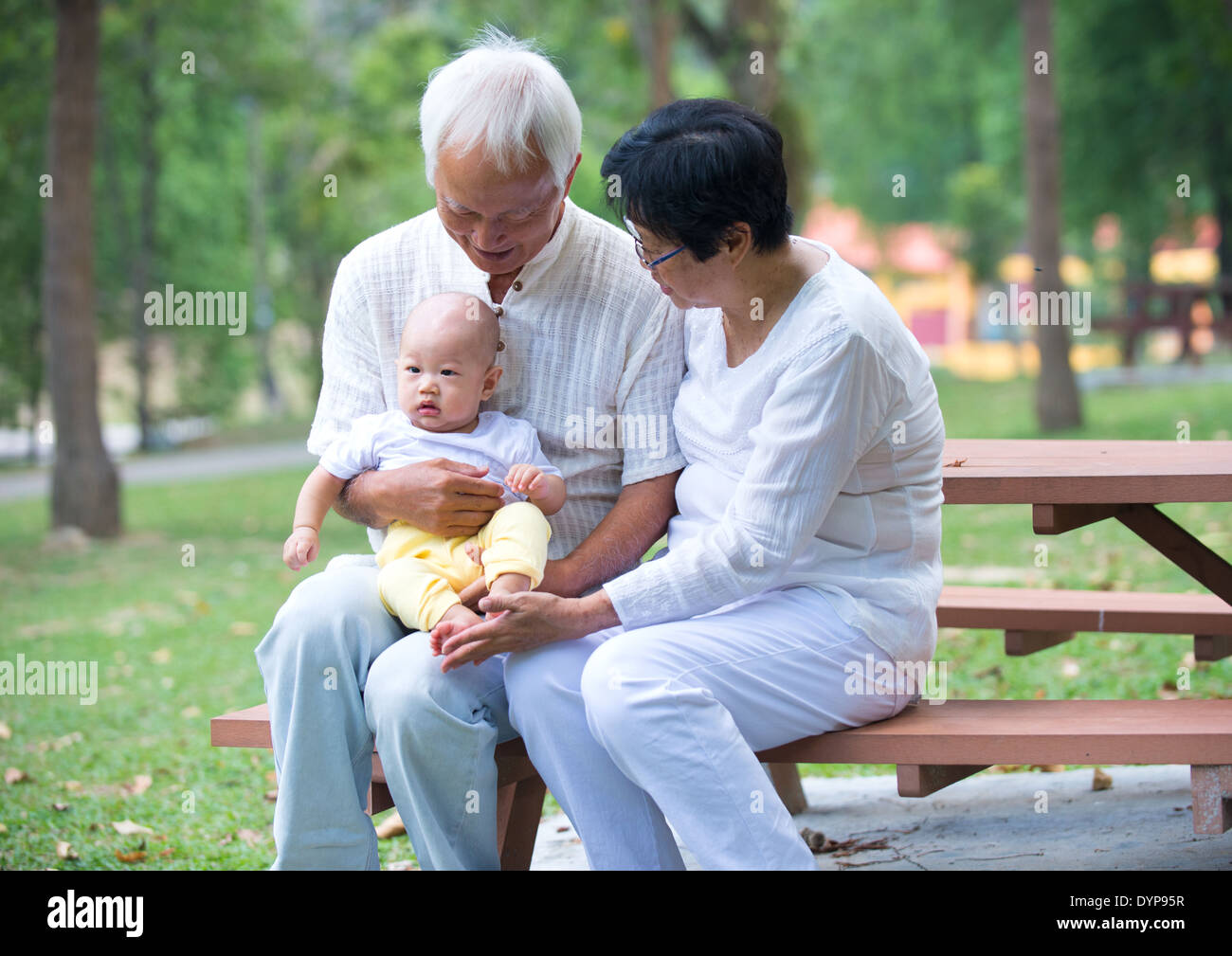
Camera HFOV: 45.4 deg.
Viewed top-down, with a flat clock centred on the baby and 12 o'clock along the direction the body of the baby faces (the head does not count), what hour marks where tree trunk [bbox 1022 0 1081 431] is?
The tree trunk is roughly at 7 o'clock from the baby.

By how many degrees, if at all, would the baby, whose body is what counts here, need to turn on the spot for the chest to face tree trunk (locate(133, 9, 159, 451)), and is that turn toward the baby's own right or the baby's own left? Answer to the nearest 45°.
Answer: approximately 180°

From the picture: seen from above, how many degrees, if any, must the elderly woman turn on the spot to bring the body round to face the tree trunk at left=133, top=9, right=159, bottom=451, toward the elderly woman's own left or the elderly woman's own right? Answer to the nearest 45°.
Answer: approximately 90° to the elderly woman's own right

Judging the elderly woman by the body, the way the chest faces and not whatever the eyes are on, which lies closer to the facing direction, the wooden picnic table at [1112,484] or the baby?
the baby

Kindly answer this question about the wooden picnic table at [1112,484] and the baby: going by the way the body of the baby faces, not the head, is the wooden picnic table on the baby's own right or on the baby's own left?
on the baby's own left

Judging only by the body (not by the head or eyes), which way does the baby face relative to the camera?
toward the camera

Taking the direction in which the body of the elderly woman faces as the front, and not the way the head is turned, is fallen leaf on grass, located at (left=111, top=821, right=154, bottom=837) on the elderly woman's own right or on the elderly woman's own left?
on the elderly woman's own right

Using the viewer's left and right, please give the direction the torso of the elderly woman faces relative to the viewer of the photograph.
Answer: facing the viewer and to the left of the viewer

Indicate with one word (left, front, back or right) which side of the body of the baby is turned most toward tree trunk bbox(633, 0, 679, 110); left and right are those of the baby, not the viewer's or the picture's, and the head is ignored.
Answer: back

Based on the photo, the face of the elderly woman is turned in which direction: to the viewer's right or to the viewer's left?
to the viewer's left

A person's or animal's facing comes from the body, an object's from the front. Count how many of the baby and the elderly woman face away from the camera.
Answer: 0

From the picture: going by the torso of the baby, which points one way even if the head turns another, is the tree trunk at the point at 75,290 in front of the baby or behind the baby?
behind
